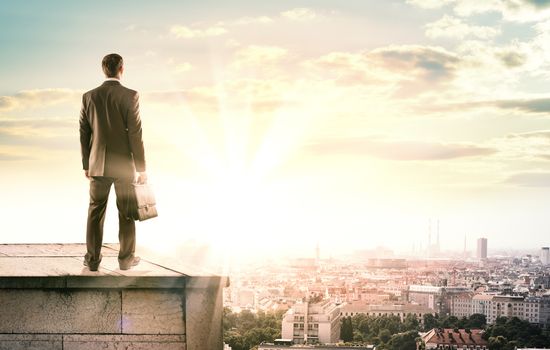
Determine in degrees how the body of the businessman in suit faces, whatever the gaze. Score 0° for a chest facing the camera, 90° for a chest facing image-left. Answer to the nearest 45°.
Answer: approximately 180°
